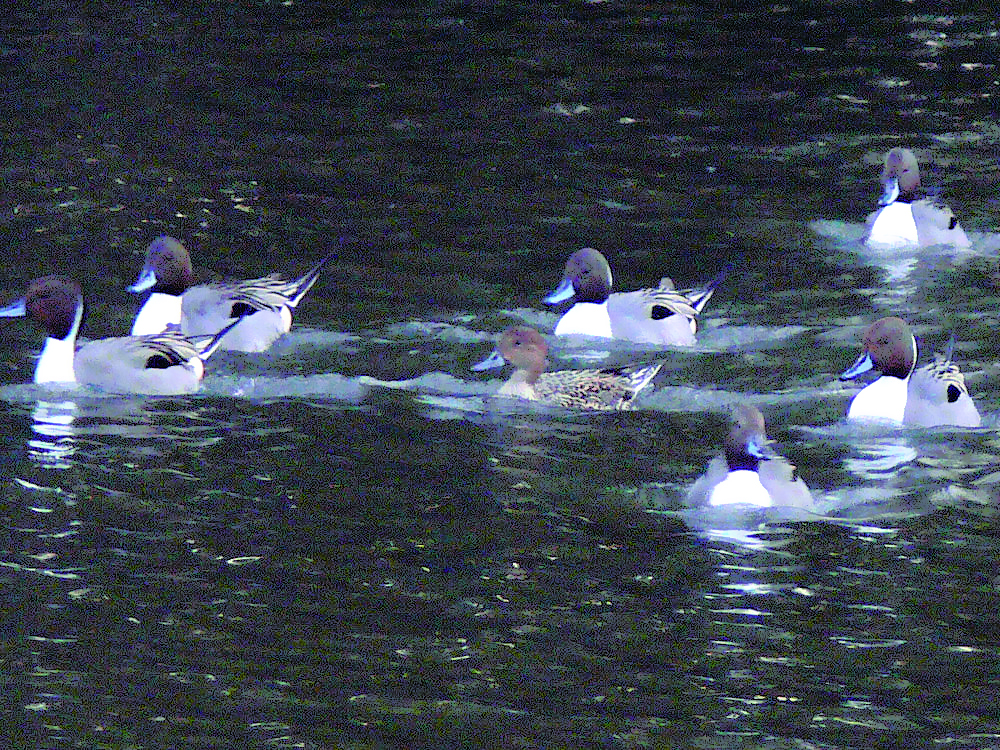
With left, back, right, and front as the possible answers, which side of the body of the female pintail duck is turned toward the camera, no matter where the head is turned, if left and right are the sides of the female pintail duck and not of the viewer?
left

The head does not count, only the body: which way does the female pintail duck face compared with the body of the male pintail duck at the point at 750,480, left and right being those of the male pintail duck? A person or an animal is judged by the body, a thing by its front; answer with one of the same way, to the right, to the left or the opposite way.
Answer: to the right

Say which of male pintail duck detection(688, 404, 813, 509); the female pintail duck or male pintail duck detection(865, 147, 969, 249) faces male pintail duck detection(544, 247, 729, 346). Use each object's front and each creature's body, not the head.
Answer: male pintail duck detection(865, 147, 969, 249)

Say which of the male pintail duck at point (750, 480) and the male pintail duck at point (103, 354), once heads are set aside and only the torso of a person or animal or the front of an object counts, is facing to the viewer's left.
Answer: the male pintail duck at point (103, 354)

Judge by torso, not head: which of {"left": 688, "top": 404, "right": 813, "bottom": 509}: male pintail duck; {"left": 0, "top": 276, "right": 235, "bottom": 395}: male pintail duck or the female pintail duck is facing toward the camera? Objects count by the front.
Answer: {"left": 688, "top": 404, "right": 813, "bottom": 509}: male pintail duck

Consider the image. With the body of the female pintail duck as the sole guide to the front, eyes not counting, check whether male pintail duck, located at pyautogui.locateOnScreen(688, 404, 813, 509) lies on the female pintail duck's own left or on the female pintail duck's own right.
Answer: on the female pintail duck's own left

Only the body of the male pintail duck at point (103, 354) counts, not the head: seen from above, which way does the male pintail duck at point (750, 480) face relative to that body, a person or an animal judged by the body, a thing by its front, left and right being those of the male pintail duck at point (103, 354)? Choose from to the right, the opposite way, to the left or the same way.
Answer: to the left

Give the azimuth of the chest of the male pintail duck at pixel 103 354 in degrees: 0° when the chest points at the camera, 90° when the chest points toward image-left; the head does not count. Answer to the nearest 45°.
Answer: approximately 90°

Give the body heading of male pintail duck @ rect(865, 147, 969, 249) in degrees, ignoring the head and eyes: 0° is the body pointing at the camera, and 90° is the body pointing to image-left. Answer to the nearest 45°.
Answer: approximately 45°
